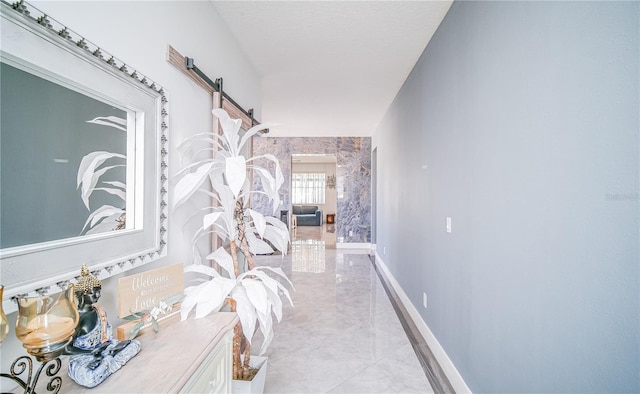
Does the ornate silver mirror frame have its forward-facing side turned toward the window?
no

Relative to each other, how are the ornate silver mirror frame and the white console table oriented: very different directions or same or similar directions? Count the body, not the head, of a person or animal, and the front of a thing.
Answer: same or similar directions

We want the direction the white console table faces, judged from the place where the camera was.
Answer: facing the viewer and to the right of the viewer

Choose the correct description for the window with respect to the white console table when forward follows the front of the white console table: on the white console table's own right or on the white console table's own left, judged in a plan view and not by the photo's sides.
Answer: on the white console table's own left
